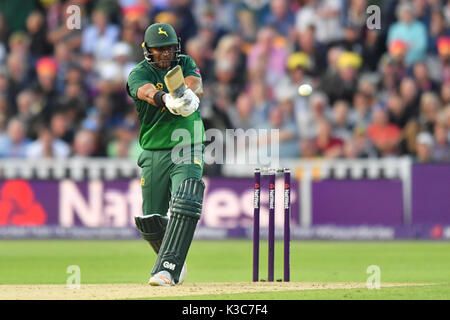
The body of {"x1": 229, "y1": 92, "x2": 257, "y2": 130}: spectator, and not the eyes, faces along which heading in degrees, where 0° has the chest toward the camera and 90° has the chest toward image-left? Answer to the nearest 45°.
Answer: approximately 0°

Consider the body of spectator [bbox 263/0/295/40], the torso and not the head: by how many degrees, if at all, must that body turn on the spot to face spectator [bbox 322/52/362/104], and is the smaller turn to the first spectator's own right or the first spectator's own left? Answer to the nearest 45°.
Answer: approximately 45° to the first spectator's own left

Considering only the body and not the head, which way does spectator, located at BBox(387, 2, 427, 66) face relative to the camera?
toward the camera

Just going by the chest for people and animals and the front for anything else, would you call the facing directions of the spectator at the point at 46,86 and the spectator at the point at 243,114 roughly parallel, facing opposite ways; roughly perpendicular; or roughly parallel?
roughly parallel

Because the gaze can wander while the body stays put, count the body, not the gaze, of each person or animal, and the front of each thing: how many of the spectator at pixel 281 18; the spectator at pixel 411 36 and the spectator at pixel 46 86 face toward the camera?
3

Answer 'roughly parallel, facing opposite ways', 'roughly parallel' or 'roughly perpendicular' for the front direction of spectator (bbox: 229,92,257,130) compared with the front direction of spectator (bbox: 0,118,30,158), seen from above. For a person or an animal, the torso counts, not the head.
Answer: roughly parallel

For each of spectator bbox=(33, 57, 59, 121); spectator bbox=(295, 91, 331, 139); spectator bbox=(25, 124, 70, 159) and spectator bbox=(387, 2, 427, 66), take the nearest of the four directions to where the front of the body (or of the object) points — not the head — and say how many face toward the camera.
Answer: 4

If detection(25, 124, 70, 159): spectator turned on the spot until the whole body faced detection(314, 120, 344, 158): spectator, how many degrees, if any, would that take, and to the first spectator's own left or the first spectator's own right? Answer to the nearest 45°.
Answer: approximately 90° to the first spectator's own left

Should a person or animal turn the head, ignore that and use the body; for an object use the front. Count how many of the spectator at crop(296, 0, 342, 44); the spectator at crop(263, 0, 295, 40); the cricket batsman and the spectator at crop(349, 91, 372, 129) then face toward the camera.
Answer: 4

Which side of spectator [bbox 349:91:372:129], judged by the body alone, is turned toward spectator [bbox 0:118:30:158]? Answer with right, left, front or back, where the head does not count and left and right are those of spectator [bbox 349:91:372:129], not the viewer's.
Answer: right

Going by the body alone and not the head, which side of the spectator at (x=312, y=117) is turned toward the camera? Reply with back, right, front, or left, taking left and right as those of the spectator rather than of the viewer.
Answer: front

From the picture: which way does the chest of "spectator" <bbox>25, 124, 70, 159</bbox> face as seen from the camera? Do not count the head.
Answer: toward the camera

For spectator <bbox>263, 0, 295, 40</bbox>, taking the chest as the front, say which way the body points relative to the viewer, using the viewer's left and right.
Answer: facing the viewer
